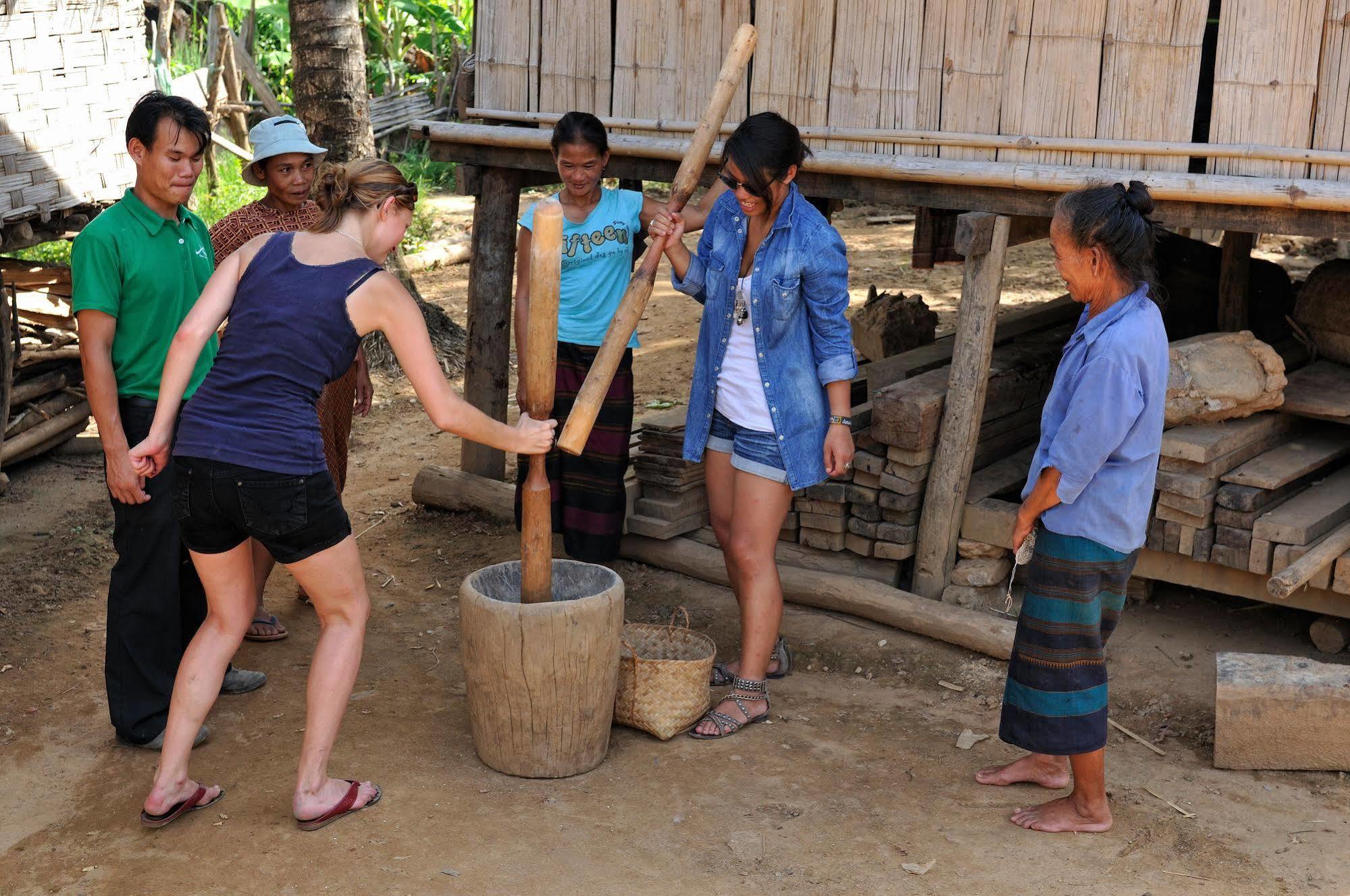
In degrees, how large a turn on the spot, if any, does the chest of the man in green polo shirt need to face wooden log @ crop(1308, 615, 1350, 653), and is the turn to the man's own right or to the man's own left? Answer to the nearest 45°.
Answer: approximately 45° to the man's own left

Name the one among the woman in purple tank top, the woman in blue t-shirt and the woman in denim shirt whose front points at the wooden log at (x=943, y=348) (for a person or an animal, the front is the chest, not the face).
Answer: the woman in purple tank top

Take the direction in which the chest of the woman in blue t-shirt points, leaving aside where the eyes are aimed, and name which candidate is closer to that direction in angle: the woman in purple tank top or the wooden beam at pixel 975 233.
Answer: the woman in purple tank top

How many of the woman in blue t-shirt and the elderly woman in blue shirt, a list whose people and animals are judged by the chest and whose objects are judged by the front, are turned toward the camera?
1

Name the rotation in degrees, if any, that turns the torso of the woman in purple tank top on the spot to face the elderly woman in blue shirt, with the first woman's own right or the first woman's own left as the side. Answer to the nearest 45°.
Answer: approximately 45° to the first woman's own right

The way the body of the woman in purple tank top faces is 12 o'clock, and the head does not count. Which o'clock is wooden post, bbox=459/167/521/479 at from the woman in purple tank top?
The wooden post is roughly at 11 o'clock from the woman in purple tank top.

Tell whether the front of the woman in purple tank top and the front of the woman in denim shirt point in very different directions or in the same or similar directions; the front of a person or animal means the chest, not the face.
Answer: very different directions

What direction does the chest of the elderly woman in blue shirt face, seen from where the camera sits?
to the viewer's left

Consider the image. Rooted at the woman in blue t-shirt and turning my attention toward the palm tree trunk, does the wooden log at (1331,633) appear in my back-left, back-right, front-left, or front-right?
back-right
